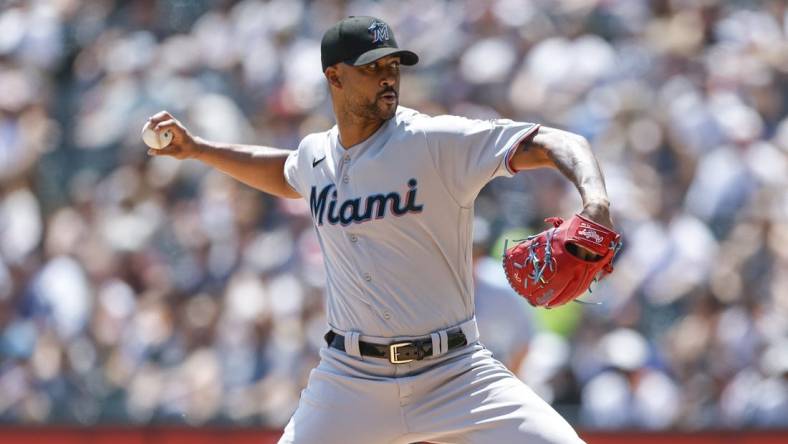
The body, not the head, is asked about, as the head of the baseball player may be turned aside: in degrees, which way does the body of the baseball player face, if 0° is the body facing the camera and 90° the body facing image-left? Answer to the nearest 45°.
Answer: approximately 0°
